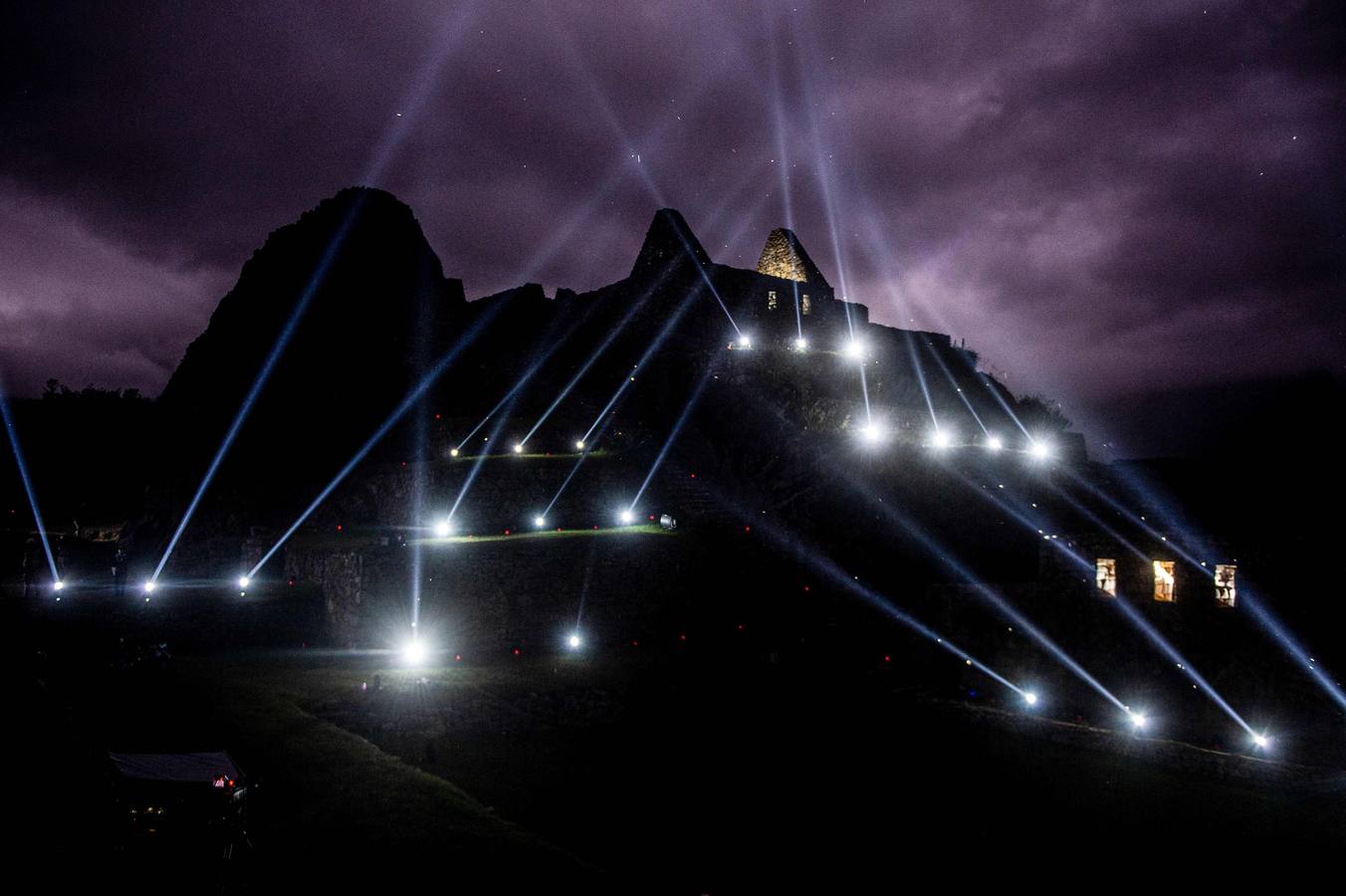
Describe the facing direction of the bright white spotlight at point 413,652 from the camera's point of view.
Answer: facing the viewer
